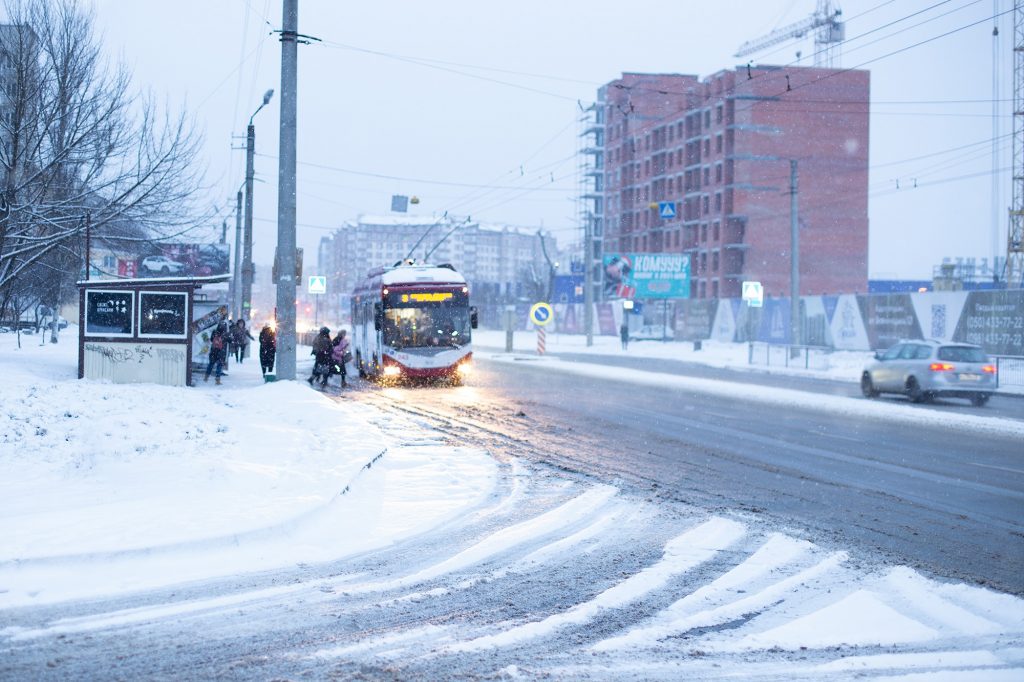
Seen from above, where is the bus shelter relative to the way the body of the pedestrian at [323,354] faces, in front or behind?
behind

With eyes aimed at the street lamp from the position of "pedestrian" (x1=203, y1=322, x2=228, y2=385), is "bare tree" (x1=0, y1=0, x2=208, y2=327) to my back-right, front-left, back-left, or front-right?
front-left

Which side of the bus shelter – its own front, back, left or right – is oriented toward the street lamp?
left

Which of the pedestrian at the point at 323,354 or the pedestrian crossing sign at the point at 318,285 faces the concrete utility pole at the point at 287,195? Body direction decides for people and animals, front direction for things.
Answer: the pedestrian crossing sign
